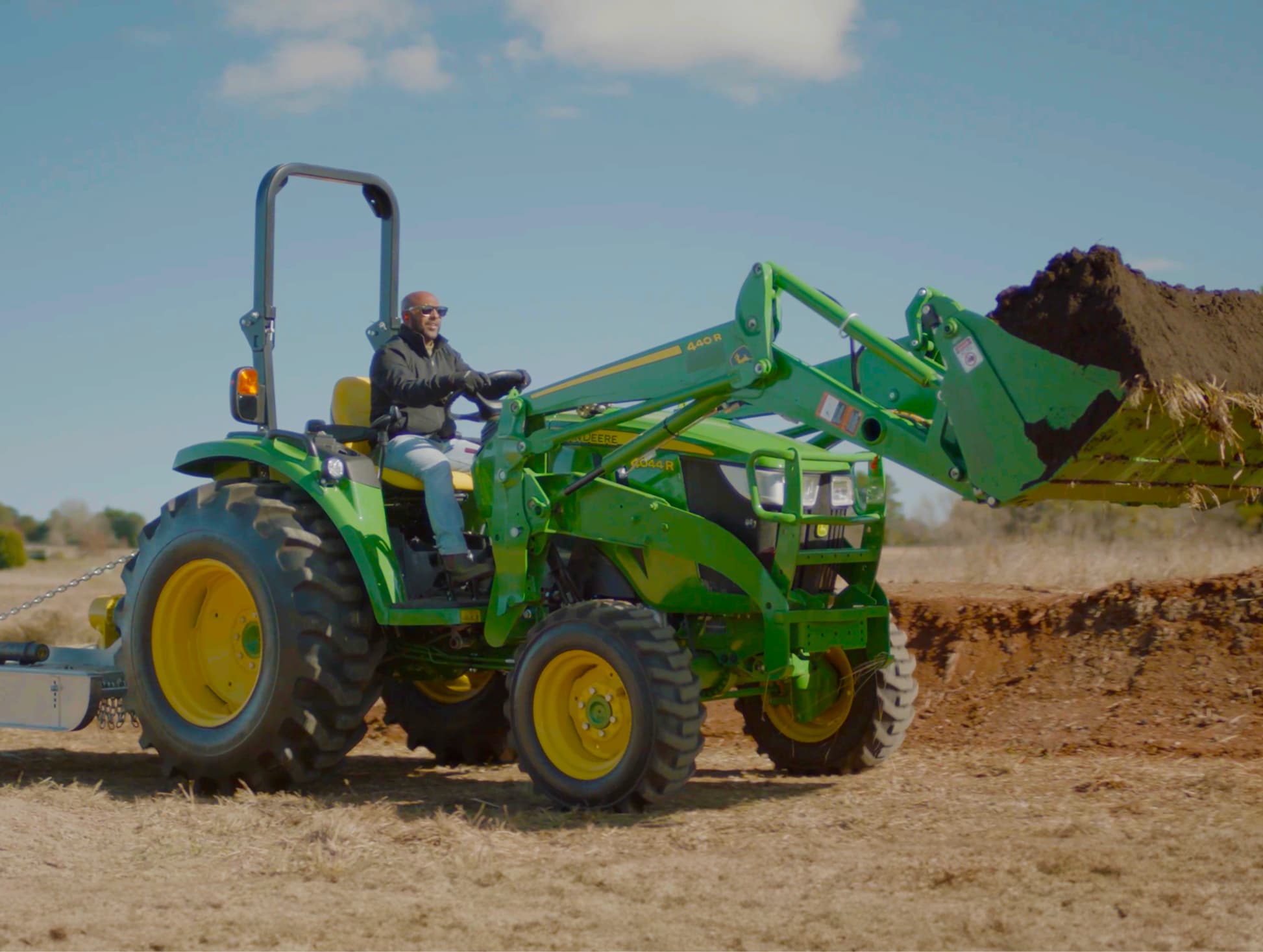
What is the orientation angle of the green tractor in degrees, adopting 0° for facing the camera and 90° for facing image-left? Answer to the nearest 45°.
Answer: approximately 315°

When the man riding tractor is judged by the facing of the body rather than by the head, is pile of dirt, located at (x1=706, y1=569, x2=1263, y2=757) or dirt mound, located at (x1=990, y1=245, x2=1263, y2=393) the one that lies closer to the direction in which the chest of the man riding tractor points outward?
the dirt mound

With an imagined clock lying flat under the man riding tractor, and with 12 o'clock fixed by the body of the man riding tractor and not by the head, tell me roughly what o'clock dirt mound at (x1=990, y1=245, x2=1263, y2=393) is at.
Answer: The dirt mound is roughly at 12 o'clock from the man riding tractor.

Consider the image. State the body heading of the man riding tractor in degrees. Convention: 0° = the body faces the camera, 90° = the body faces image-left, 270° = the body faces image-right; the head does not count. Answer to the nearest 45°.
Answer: approximately 315°
